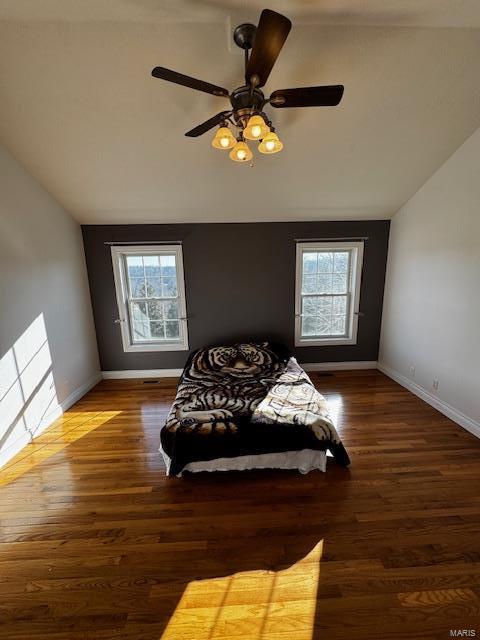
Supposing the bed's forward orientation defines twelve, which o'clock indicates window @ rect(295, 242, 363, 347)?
The window is roughly at 7 o'clock from the bed.

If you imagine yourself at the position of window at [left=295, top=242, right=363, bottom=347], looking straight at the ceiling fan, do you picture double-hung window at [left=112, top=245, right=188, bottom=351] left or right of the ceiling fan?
right

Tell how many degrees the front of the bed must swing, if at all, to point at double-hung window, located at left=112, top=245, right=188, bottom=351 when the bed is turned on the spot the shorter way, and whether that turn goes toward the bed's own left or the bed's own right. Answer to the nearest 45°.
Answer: approximately 135° to the bed's own right

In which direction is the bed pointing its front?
toward the camera
